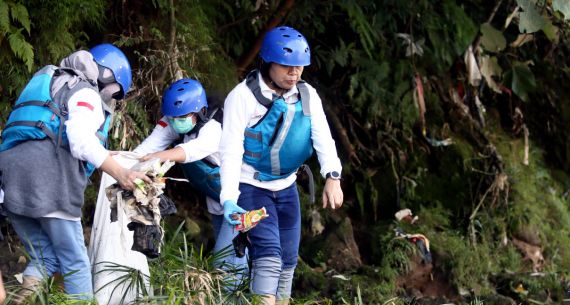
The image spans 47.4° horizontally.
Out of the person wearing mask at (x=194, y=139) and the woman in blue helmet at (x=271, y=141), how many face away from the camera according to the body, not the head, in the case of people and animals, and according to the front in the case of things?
0

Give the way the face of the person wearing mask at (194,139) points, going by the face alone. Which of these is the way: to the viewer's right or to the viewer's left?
to the viewer's left

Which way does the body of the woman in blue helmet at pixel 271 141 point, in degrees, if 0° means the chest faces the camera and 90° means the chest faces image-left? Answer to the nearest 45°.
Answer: approximately 315°

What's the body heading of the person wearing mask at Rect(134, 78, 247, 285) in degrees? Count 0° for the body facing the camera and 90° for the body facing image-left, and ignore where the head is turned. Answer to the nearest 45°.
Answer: approximately 45°

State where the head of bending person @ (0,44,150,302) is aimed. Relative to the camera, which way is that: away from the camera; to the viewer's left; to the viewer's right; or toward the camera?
to the viewer's right

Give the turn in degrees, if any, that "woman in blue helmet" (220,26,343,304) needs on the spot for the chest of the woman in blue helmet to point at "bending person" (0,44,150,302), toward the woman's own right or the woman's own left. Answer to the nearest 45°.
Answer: approximately 90° to the woman's own right

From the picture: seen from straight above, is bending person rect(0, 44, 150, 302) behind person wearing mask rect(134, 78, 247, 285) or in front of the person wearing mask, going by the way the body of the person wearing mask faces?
in front
